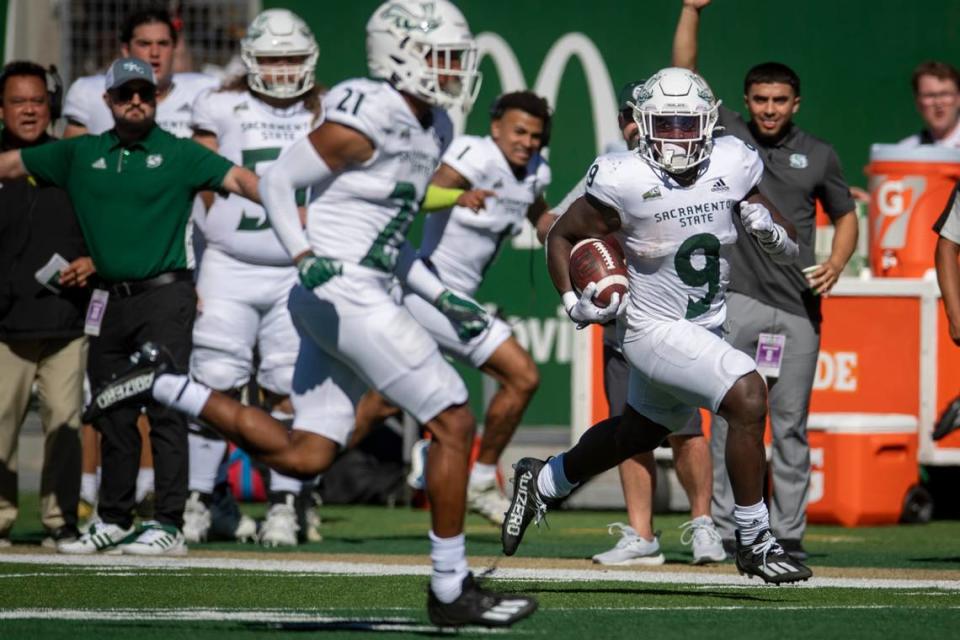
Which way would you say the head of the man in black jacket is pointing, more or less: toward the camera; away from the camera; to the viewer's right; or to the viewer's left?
toward the camera

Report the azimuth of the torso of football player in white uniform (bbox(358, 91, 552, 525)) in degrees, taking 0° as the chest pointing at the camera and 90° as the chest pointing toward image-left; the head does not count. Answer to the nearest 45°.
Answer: approximately 315°

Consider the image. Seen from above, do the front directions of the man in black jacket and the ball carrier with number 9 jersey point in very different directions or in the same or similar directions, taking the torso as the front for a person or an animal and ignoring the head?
same or similar directions

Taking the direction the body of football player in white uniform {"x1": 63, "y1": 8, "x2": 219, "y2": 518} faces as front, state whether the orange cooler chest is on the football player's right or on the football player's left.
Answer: on the football player's left

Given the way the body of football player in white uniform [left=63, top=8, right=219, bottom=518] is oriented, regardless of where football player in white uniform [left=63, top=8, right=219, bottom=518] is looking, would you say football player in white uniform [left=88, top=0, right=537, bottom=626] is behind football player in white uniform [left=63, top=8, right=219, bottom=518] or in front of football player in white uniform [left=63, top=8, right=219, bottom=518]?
in front

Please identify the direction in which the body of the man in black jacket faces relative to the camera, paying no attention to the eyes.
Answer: toward the camera

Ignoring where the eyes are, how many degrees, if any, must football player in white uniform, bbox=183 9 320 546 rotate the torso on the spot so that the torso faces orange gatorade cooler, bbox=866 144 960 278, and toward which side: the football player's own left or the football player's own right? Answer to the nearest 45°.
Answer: approximately 90° to the football player's own left

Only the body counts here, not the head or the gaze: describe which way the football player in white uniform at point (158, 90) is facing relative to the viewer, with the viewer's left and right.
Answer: facing the viewer

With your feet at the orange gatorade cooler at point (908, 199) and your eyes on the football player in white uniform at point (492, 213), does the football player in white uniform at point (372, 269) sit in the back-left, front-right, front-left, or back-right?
front-left

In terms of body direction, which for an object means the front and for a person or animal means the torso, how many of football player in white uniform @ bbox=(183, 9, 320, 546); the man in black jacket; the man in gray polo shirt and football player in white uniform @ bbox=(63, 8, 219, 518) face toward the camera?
4

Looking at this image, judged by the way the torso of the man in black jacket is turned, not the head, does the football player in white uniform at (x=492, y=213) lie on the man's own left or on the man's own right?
on the man's own left

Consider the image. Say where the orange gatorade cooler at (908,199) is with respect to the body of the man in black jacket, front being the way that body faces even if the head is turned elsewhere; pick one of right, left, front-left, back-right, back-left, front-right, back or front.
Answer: left
